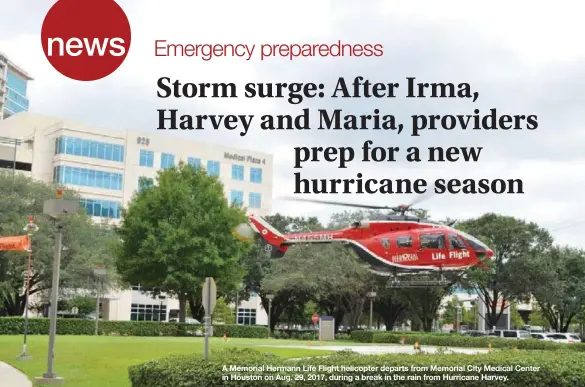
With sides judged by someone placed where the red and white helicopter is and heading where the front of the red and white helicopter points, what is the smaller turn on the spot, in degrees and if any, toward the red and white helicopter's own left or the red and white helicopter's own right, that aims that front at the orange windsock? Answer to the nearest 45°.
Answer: approximately 180°

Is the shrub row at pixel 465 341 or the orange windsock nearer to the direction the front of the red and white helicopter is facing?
the shrub row

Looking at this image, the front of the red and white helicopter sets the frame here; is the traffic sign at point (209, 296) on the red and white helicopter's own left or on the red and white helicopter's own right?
on the red and white helicopter's own right

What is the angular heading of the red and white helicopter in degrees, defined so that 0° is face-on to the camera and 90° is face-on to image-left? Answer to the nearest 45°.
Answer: approximately 270°

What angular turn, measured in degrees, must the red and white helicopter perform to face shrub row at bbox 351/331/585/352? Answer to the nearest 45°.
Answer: approximately 90° to its left

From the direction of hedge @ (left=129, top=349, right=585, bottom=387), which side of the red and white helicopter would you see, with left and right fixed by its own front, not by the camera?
right
